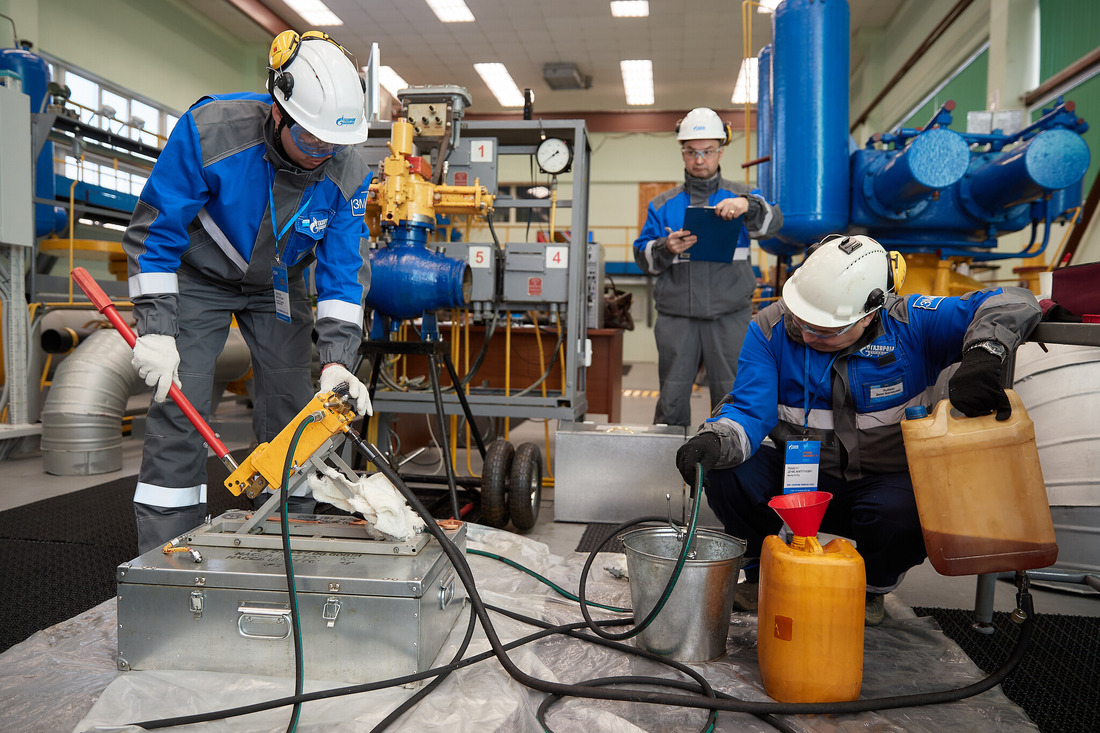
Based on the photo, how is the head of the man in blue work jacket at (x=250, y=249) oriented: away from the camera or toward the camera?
toward the camera

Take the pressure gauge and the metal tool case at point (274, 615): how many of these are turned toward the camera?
2

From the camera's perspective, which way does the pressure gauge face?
toward the camera

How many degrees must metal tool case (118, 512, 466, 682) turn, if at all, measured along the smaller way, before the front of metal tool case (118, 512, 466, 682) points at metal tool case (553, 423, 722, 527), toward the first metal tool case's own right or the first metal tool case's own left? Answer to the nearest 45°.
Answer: approximately 135° to the first metal tool case's own left

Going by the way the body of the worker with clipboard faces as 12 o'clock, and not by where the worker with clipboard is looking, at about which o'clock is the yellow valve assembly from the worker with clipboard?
The yellow valve assembly is roughly at 2 o'clock from the worker with clipboard.

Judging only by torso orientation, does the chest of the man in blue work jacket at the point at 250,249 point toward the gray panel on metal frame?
no

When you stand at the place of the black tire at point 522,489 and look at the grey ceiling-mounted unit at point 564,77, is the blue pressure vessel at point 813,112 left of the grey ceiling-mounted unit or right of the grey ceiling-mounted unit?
right

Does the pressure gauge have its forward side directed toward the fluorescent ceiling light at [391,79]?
no

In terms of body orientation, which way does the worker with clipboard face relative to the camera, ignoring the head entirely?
toward the camera

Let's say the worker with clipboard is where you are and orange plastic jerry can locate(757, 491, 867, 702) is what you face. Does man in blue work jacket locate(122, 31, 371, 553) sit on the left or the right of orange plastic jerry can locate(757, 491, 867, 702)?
right

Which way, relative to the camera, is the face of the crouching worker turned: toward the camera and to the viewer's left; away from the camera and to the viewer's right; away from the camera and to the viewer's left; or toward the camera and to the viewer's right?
toward the camera and to the viewer's left

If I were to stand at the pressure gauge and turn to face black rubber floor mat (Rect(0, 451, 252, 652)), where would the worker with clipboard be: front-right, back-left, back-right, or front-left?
back-left

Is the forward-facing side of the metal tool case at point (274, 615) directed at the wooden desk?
no

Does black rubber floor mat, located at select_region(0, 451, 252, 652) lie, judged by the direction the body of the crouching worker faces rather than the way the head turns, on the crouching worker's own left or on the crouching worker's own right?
on the crouching worker's own right

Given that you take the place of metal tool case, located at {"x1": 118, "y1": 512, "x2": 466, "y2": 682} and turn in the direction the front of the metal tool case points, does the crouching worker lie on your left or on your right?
on your left

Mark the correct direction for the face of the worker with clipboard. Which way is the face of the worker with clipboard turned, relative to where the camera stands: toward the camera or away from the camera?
toward the camera

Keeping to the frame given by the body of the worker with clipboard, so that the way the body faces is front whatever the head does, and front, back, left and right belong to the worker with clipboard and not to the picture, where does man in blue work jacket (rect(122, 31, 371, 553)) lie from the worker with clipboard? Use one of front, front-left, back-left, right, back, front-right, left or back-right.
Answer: front-right
